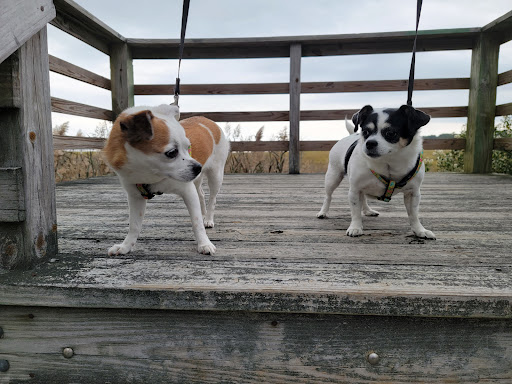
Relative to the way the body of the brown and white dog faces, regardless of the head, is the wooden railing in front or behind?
behind

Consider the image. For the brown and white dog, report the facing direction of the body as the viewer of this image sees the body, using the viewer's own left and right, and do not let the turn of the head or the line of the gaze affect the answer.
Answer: facing the viewer and to the left of the viewer

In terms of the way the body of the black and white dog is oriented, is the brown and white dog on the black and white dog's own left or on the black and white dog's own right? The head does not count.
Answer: on the black and white dog's own right

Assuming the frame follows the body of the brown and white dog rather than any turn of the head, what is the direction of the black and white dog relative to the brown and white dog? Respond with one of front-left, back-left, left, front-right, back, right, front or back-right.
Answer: back-left

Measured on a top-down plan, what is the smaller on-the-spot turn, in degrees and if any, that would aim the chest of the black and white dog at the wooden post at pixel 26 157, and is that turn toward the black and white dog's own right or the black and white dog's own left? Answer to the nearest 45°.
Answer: approximately 90° to the black and white dog's own right

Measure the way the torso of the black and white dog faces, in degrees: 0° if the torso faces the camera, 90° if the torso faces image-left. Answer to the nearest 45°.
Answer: approximately 315°

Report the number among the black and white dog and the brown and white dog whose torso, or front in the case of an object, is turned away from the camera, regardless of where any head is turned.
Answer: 0
